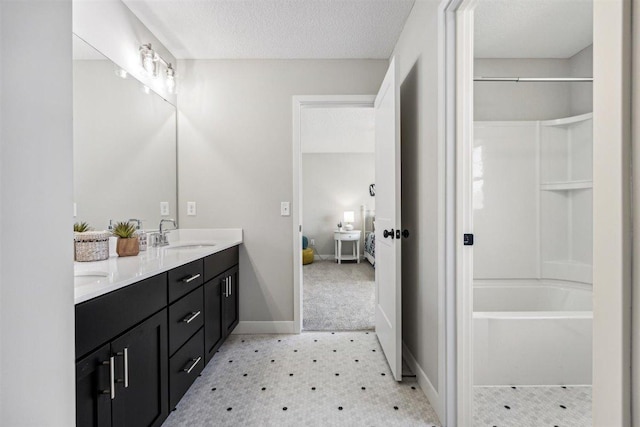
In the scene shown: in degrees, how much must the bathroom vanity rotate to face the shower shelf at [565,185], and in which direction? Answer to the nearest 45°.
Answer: approximately 45° to its left

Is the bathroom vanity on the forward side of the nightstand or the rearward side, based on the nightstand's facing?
on the forward side

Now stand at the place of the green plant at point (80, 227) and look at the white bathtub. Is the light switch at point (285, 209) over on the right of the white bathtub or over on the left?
left

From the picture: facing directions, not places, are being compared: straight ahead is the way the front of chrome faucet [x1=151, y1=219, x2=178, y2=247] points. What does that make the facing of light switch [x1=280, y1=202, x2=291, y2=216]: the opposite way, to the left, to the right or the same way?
to the right

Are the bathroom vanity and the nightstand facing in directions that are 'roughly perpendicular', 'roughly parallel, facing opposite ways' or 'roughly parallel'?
roughly perpendicular

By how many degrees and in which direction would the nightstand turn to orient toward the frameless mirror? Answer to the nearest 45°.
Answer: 0° — it already faces it

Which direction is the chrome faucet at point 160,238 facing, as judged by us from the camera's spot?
facing the viewer and to the right of the viewer

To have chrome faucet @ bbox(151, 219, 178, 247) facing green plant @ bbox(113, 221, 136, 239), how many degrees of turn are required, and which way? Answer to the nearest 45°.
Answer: approximately 45° to its right

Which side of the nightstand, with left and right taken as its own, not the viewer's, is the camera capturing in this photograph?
front

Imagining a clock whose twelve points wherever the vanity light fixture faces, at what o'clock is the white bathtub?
The white bathtub is roughly at 12 o'clock from the vanity light fixture.

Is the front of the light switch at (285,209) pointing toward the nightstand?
no

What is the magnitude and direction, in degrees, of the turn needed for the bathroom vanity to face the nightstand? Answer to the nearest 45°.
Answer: approximately 90° to its left

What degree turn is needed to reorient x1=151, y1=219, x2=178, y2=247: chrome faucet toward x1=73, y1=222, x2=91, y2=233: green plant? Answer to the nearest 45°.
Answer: approximately 90° to its right

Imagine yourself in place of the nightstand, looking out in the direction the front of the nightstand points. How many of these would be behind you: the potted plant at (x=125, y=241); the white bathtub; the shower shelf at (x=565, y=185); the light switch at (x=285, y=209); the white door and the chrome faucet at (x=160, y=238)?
0

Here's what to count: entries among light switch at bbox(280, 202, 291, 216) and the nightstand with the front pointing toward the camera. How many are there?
2

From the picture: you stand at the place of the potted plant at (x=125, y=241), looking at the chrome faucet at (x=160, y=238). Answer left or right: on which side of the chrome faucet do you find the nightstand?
right
